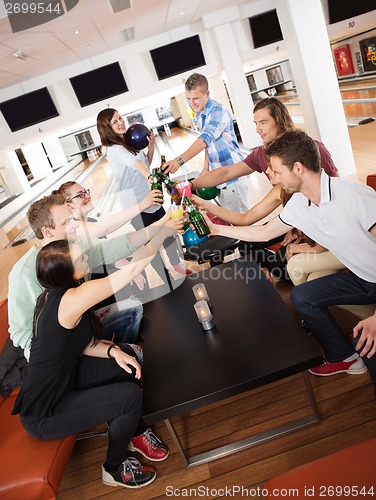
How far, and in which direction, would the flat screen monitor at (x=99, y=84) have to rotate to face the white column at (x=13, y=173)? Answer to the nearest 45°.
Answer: approximately 135° to its right

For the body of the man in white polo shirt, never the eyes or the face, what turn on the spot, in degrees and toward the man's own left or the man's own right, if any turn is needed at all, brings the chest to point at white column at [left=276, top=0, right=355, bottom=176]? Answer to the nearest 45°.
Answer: approximately 90° to the man's own right

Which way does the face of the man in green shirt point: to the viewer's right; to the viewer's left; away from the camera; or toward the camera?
to the viewer's right

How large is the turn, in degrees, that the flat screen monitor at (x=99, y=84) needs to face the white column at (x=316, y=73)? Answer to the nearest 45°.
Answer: approximately 45° to its left

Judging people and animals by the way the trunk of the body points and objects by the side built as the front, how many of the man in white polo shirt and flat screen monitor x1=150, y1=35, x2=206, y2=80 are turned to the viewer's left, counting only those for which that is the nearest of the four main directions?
1

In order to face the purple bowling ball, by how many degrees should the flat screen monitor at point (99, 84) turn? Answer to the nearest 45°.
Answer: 0° — it already faces it

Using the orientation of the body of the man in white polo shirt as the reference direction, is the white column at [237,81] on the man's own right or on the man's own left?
on the man's own right

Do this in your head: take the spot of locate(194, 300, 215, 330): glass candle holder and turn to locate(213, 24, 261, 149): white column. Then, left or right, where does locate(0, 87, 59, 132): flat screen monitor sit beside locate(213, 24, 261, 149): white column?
left

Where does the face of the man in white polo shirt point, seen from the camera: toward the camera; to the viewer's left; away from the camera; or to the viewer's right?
to the viewer's left

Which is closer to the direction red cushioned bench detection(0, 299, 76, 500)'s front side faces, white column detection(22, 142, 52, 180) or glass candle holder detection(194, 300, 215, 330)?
the glass candle holder

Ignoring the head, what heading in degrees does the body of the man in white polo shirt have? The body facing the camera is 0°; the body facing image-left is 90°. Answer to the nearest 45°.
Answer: approximately 90°

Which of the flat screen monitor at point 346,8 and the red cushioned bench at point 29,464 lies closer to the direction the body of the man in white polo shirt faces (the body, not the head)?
the red cushioned bench
